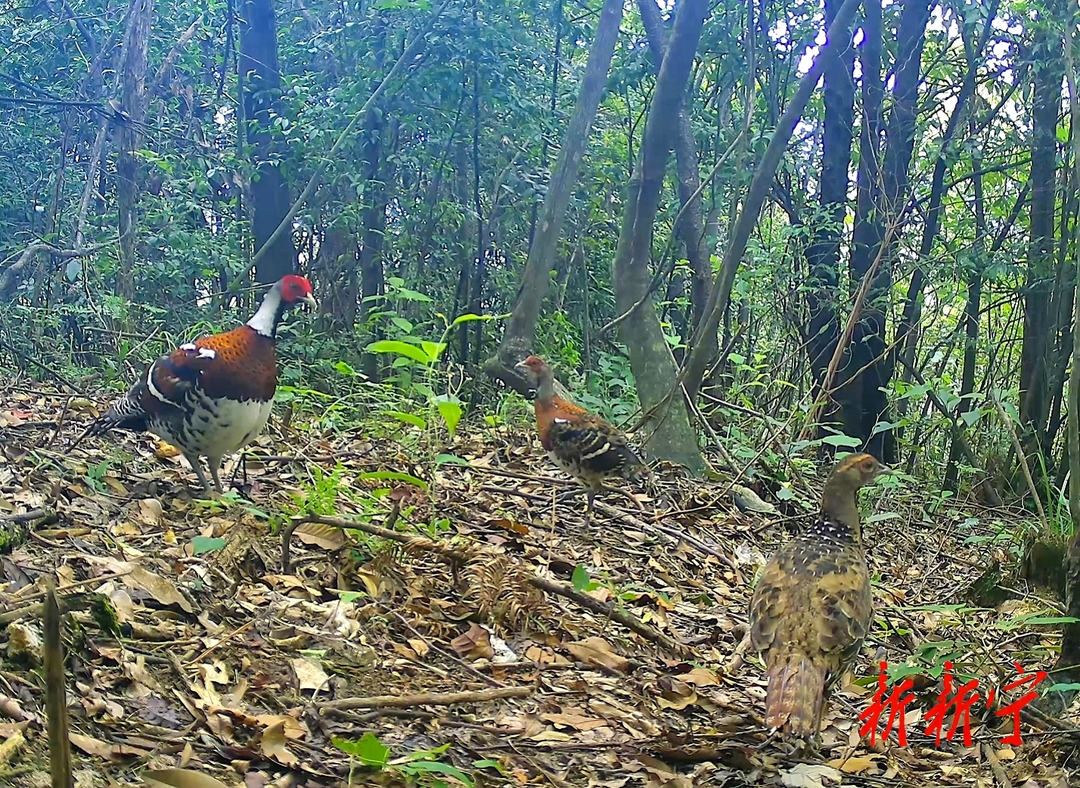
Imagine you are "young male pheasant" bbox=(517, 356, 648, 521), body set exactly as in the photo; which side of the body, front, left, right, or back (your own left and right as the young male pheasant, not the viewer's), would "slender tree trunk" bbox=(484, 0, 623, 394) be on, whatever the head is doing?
right

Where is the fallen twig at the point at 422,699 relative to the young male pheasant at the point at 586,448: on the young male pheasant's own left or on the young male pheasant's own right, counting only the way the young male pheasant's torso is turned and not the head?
on the young male pheasant's own left

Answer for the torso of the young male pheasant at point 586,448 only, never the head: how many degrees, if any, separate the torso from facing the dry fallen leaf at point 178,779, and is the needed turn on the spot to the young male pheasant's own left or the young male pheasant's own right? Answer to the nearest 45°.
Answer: approximately 90° to the young male pheasant's own left

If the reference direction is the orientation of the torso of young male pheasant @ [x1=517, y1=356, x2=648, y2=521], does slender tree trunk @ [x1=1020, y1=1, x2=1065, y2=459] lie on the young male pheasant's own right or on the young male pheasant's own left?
on the young male pheasant's own right

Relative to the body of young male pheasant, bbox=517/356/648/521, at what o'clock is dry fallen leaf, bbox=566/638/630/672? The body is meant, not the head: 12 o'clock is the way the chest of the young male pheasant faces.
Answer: The dry fallen leaf is roughly at 9 o'clock from the young male pheasant.

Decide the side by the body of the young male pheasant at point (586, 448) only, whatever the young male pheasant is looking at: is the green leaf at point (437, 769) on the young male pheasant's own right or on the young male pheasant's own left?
on the young male pheasant's own left

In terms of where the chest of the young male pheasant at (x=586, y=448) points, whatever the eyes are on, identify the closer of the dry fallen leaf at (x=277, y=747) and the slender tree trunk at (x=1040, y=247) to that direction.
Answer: the dry fallen leaf

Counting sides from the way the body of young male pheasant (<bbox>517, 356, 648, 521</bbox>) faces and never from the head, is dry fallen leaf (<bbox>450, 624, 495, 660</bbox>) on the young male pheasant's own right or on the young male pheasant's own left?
on the young male pheasant's own left

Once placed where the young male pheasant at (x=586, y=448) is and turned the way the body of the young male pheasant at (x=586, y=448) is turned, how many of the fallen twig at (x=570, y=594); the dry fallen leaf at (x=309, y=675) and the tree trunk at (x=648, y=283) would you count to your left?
2

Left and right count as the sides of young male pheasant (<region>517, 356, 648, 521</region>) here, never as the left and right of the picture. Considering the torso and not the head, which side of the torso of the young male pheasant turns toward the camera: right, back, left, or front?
left

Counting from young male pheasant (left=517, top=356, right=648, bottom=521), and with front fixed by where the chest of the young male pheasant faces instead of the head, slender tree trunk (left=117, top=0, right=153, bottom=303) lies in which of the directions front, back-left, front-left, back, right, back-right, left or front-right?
front-right
